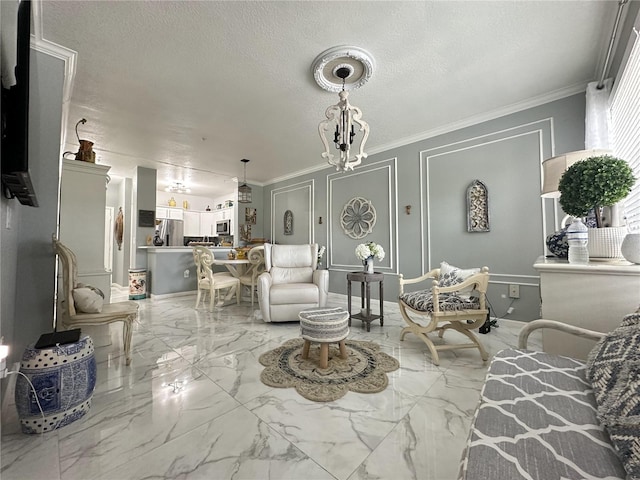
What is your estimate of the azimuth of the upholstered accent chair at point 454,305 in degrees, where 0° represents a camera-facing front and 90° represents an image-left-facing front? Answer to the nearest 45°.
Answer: approximately 45°

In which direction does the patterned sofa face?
to the viewer's left

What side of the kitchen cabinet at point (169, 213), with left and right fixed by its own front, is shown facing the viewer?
front

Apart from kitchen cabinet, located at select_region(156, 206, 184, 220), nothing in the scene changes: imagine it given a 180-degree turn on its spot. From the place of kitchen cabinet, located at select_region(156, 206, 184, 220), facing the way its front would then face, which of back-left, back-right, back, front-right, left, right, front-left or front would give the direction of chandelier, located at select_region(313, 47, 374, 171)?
back

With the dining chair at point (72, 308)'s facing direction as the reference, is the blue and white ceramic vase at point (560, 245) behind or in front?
in front

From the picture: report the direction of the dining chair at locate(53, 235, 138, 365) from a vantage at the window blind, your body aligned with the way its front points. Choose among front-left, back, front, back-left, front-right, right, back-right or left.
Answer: front-left

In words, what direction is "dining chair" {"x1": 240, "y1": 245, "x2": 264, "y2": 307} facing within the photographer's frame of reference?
facing to the left of the viewer

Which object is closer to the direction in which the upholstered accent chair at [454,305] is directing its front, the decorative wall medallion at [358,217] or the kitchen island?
the kitchen island

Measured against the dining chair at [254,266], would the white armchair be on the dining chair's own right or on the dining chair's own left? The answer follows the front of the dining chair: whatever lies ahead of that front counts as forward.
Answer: on the dining chair's own left

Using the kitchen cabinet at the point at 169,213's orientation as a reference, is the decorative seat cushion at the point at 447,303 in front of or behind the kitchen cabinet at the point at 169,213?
in front

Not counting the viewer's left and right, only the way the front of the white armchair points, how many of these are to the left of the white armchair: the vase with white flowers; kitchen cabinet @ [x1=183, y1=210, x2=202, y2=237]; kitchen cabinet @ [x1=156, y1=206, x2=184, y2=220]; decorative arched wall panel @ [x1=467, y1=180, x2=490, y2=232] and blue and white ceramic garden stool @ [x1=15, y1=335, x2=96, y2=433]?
2

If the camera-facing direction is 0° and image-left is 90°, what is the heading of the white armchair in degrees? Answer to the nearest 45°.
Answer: approximately 0°

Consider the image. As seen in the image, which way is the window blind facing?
to the viewer's left

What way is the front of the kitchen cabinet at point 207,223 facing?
toward the camera

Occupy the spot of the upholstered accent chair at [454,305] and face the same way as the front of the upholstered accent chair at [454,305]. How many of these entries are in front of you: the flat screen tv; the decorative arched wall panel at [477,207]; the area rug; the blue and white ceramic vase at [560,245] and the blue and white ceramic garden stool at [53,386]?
3

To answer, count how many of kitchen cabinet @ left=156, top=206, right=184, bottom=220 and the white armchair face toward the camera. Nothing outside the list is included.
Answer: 2

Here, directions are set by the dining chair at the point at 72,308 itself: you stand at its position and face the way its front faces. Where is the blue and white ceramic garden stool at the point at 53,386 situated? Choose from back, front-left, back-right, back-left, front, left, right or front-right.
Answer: right

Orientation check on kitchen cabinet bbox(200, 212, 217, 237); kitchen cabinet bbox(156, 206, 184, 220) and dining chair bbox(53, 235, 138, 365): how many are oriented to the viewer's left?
0
